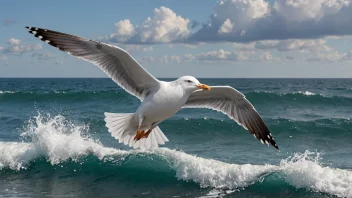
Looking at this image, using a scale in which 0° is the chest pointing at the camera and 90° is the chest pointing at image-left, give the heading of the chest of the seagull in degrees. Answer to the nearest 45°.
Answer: approximately 315°
